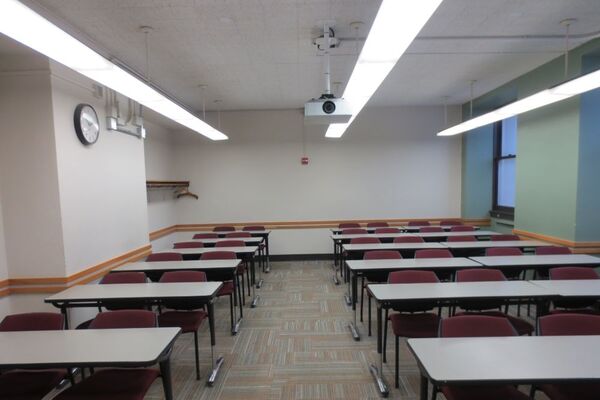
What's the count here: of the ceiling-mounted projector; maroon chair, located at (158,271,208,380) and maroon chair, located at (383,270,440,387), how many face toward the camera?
3

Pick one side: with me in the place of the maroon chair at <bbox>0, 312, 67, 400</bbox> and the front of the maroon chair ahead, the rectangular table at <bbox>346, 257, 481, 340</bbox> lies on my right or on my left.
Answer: on my left

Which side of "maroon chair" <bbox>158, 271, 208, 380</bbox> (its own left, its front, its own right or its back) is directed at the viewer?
front

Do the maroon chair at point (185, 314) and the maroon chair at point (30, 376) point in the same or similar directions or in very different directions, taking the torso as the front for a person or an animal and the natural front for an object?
same or similar directions

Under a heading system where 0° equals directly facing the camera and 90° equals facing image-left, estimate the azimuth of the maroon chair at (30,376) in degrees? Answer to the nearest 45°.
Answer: approximately 45°

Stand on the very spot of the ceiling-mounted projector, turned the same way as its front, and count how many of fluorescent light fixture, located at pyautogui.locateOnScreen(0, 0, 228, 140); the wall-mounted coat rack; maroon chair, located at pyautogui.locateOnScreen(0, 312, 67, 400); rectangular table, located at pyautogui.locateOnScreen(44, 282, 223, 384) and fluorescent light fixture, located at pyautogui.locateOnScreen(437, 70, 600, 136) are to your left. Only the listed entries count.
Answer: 1

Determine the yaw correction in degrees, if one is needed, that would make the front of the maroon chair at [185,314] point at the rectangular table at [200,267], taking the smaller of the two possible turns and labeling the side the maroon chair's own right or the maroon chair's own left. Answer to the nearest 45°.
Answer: approximately 180°

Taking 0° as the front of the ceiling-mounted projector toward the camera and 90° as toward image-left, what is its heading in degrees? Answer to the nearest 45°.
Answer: approximately 0°

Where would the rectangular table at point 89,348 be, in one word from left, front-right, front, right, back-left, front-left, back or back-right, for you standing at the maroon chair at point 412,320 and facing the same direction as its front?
front-right

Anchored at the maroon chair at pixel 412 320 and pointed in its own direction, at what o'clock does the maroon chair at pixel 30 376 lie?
the maroon chair at pixel 30 376 is roughly at 2 o'clock from the maroon chair at pixel 412 320.

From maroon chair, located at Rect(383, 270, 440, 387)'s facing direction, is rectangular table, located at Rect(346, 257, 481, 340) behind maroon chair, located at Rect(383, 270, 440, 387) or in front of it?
behind

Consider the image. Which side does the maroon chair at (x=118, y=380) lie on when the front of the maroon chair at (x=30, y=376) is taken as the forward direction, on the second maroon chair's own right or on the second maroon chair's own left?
on the second maroon chair's own left

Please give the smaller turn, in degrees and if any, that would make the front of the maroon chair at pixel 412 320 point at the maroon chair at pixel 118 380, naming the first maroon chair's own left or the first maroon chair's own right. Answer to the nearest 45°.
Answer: approximately 45° to the first maroon chair's own right

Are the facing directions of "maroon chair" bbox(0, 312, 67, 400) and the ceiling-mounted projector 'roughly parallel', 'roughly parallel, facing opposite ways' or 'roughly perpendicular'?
roughly parallel
